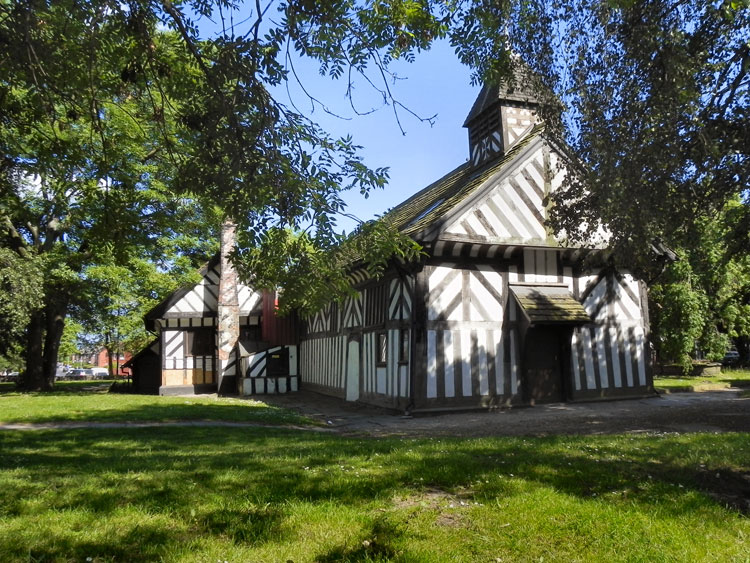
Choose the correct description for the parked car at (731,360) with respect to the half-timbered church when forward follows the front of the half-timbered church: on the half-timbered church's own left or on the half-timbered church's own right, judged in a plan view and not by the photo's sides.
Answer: on the half-timbered church's own left
